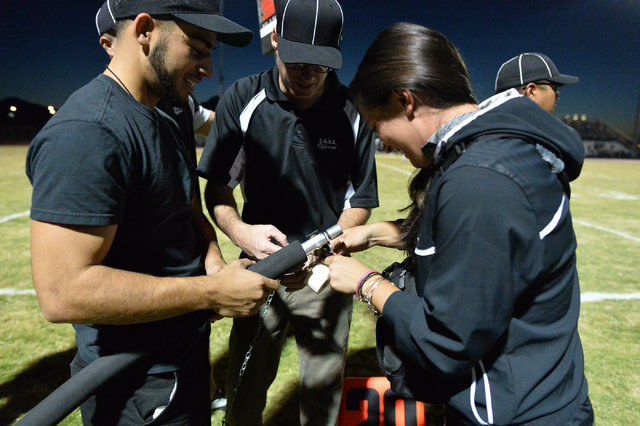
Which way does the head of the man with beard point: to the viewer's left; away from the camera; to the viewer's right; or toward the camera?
to the viewer's right

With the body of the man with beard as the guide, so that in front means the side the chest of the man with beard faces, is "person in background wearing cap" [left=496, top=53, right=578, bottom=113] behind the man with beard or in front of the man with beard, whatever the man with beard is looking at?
in front

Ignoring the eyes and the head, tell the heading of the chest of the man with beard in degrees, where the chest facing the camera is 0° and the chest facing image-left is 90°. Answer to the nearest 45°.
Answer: approximately 270°
